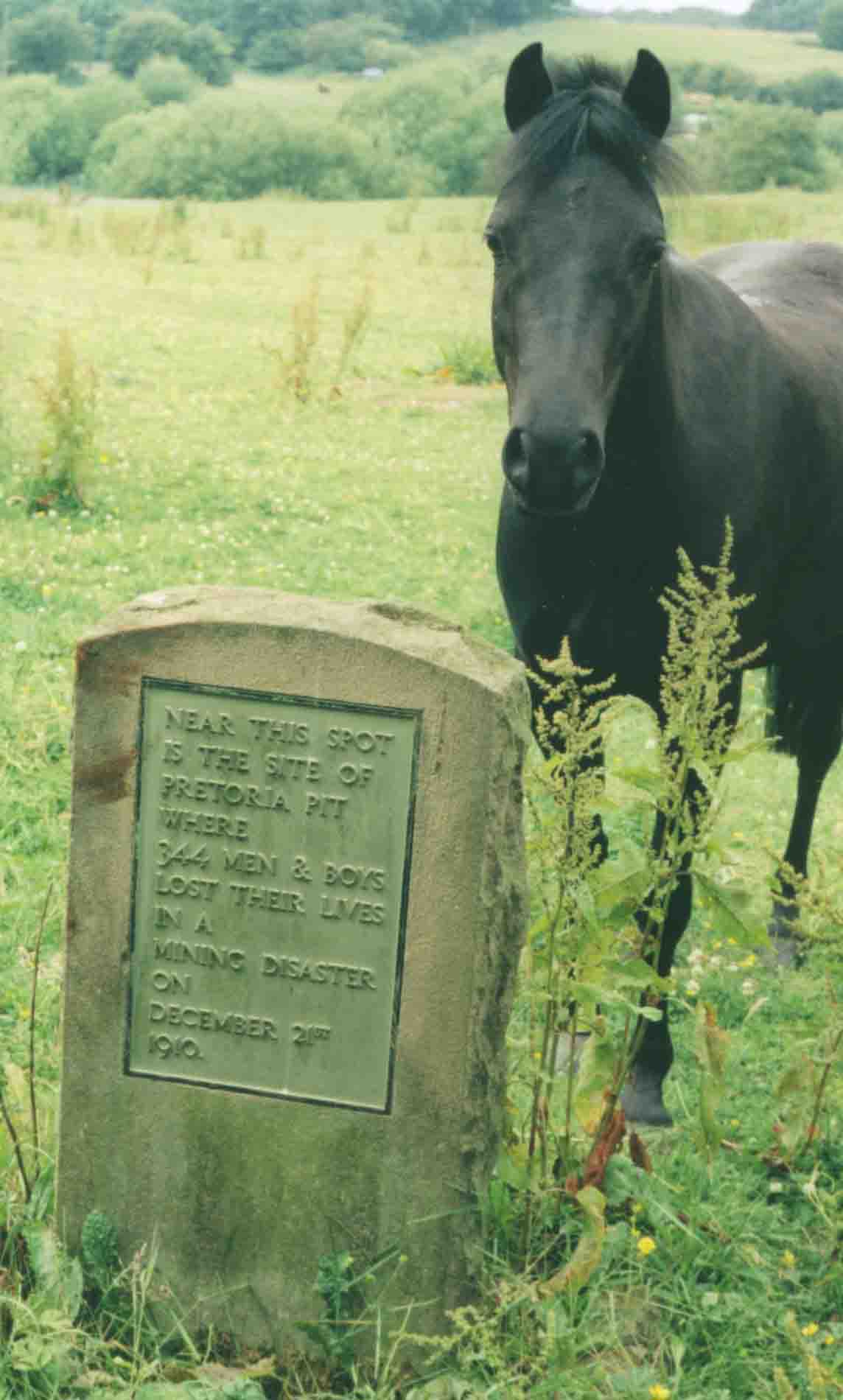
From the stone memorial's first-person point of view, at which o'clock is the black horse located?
The black horse is roughly at 7 o'clock from the stone memorial.

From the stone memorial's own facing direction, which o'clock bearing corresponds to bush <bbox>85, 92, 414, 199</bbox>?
The bush is roughly at 6 o'clock from the stone memorial.

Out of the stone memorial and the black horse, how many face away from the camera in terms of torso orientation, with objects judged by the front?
0

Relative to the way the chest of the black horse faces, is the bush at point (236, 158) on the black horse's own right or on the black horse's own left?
on the black horse's own right

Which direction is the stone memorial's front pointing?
toward the camera

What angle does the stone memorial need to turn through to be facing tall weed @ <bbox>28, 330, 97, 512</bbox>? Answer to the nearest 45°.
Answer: approximately 180°

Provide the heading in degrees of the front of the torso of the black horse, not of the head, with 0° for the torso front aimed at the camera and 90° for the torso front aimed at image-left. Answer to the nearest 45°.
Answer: approximately 45°

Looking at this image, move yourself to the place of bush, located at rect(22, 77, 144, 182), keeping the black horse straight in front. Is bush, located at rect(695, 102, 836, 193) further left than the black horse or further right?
left

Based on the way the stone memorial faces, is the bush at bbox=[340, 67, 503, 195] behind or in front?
behind

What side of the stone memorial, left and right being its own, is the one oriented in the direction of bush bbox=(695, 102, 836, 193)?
back

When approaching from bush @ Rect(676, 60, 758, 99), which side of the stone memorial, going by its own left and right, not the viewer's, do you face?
back

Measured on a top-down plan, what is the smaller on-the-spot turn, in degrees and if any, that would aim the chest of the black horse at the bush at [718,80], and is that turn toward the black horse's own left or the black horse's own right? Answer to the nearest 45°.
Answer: approximately 135° to the black horse's own right
